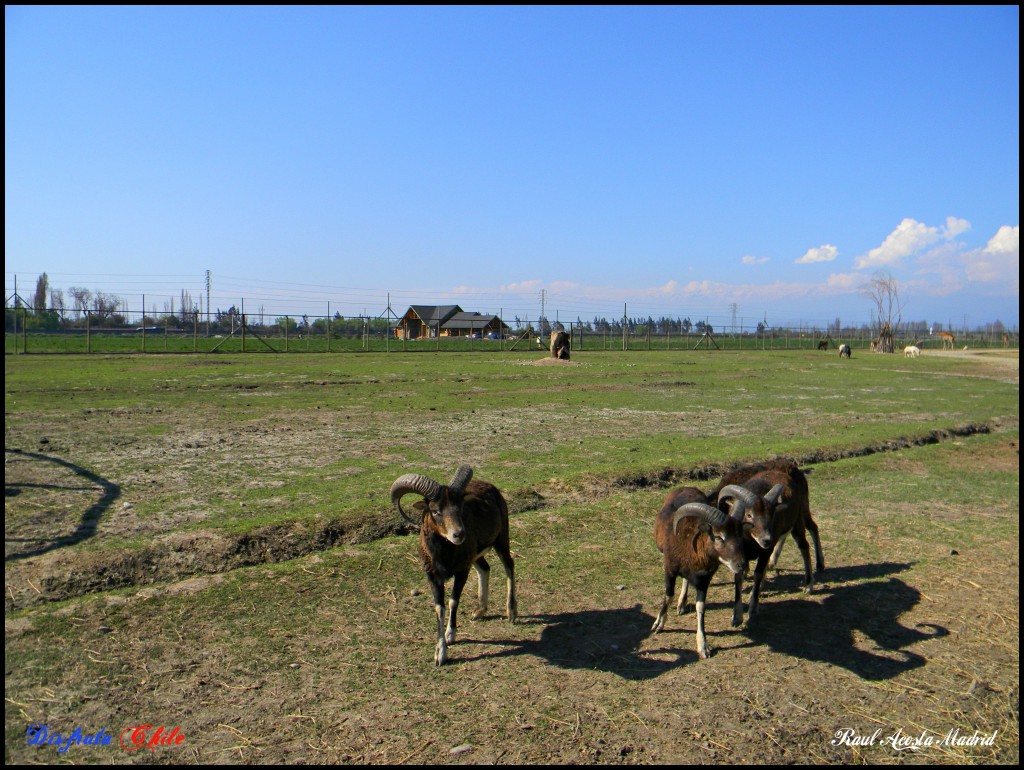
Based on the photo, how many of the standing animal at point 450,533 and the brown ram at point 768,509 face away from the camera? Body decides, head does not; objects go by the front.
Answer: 0

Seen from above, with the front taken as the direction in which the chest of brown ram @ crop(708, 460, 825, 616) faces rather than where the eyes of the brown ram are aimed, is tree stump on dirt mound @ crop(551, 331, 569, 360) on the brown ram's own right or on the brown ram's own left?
on the brown ram's own right

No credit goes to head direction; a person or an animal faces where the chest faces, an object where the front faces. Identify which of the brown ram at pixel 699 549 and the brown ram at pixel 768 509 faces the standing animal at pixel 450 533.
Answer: the brown ram at pixel 768 509

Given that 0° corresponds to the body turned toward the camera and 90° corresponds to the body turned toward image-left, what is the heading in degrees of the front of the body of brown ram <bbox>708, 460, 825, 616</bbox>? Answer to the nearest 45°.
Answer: approximately 45°

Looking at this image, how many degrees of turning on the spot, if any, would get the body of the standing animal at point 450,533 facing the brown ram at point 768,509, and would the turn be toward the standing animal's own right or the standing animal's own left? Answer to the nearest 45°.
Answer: approximately 135° to the standing animal's own left

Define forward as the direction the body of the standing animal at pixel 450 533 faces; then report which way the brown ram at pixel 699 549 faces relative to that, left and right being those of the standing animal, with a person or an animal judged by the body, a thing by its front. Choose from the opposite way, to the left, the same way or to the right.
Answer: to the left

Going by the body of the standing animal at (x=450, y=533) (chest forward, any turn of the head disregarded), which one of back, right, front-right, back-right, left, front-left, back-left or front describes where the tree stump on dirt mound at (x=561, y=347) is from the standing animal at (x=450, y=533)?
back-right

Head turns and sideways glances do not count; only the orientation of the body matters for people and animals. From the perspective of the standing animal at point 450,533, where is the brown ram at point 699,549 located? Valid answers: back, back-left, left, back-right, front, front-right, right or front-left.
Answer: back-left

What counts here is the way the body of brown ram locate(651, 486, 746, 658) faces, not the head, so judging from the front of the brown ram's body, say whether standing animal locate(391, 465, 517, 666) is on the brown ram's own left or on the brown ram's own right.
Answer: on the brown ram's own right
